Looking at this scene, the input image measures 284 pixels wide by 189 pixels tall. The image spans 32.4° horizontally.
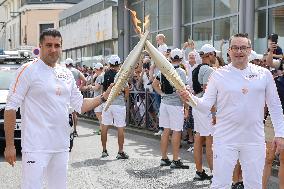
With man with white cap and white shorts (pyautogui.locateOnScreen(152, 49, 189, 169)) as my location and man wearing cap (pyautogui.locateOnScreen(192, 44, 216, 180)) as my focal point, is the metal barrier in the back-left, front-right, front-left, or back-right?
back-left

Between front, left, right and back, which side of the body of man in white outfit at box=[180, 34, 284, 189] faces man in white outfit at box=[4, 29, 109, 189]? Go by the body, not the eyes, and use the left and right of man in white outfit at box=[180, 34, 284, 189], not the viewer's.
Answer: right

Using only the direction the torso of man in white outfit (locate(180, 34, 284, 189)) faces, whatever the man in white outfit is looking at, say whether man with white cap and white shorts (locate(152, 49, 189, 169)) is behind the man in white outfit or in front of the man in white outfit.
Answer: behind

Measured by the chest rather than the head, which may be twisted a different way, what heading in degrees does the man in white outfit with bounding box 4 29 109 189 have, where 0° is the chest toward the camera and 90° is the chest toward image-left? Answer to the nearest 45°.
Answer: approximately 315°

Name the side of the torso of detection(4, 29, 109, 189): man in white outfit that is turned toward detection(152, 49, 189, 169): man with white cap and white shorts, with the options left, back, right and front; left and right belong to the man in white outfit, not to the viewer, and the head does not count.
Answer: left

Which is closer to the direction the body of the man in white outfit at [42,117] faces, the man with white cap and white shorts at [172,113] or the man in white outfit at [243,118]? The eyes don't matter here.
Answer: the man in white outfit

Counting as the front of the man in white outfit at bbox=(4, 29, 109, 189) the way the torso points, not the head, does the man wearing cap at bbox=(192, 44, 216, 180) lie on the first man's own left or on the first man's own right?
on the first man's own left

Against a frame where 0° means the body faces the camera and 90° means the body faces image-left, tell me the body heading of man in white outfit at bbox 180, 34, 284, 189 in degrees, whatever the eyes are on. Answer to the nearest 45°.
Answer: approximately 0°
